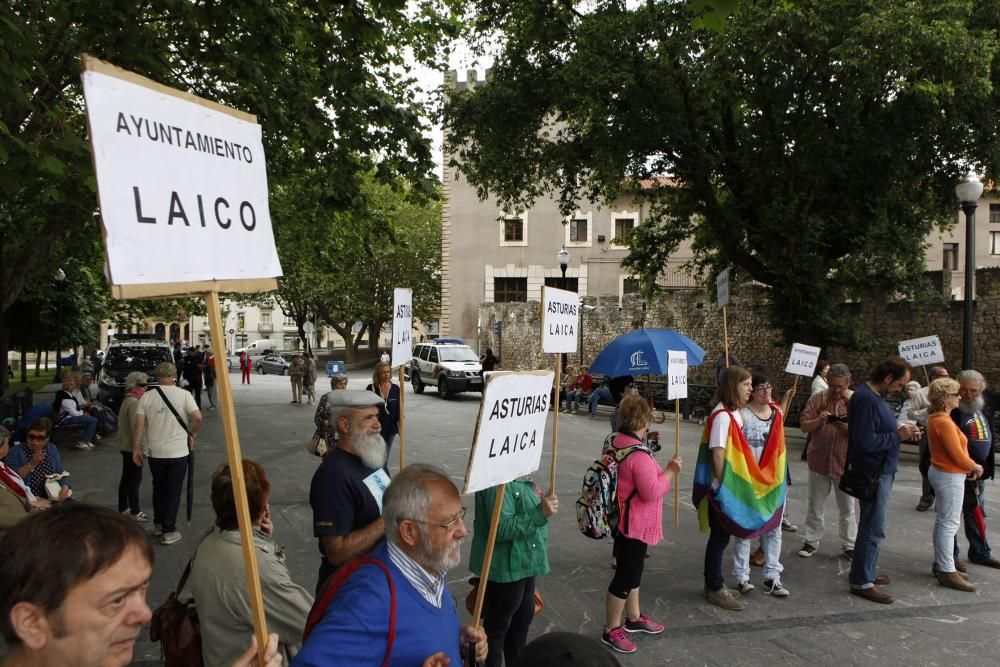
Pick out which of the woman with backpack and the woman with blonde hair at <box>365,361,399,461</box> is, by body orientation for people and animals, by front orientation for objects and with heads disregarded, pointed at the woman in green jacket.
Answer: the woman with blonde hair

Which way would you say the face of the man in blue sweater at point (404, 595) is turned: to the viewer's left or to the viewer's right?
to the viewer's right

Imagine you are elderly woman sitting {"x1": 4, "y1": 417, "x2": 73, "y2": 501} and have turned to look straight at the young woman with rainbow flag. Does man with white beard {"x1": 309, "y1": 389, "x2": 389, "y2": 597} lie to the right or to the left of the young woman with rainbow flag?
right

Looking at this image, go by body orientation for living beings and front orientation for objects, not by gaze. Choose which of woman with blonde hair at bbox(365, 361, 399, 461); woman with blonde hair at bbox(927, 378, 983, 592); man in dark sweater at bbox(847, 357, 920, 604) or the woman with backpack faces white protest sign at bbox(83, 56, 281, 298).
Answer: woman with blonde hair at bbox(365, 361, 399, 461)

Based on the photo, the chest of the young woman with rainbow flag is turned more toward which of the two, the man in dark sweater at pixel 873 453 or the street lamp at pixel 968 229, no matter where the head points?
the man in dark sweater

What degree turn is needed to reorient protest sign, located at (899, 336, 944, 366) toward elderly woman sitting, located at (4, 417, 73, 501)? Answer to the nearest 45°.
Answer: approximately 45° to its right

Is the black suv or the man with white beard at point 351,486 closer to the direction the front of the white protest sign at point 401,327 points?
the man with white beard

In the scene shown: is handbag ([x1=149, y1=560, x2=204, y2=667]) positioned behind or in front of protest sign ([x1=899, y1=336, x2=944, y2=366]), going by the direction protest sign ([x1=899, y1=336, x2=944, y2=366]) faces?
in front

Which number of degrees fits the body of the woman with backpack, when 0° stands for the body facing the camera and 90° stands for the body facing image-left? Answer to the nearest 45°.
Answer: approximately 270°

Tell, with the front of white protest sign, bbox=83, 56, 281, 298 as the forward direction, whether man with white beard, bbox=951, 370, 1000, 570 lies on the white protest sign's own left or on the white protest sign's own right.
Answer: on the white protest sign's own left
